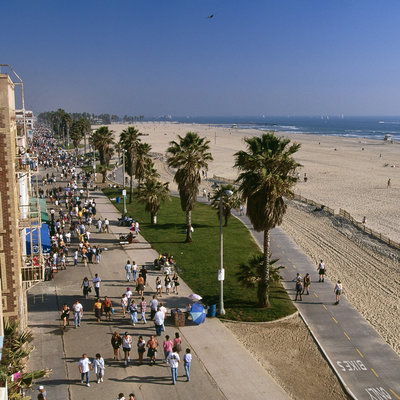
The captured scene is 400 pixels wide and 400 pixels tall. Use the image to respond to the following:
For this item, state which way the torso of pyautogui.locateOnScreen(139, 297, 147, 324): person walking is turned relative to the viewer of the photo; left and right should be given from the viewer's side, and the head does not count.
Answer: facing away from the viewer

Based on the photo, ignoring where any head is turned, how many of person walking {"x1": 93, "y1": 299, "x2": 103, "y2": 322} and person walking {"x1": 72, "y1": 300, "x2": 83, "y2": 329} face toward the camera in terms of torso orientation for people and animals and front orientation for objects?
2

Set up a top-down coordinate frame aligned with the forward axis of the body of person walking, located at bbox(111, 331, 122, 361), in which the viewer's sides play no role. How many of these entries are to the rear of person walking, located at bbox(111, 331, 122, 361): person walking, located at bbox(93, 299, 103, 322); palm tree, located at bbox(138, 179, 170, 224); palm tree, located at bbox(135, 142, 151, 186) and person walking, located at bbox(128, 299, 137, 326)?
4

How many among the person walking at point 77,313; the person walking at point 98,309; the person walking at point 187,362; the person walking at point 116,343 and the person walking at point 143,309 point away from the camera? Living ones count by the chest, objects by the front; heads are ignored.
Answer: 3

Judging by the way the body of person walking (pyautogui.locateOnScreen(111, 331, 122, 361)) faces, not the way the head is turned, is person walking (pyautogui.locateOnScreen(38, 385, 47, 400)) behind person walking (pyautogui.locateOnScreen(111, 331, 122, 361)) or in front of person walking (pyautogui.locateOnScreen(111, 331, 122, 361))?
in front

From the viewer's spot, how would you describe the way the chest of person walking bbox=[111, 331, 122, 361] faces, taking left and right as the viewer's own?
facing the viewer

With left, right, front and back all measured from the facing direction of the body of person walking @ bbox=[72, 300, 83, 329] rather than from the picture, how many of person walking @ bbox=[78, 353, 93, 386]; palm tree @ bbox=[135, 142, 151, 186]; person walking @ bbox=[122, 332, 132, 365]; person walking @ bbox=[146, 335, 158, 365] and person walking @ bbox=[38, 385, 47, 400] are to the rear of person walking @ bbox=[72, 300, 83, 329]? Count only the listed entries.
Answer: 1

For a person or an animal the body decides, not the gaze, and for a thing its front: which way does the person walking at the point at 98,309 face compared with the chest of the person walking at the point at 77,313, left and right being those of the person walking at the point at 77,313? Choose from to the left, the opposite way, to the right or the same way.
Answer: the opposite way

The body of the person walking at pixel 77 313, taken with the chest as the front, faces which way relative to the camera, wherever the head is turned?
toward the camera
